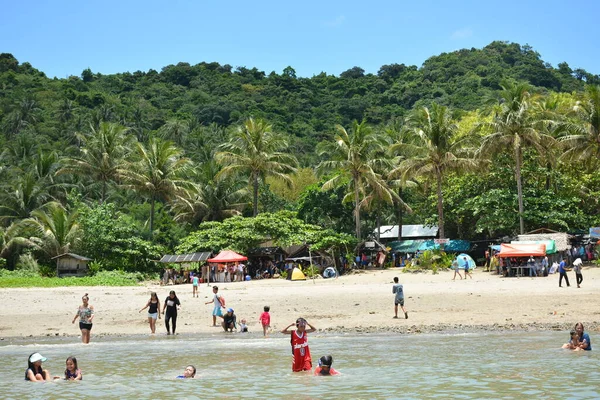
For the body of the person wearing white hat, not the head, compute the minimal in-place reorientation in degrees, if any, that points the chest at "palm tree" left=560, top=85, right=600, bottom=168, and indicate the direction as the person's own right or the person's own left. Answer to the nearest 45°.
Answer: approximately 90° to the person's own left

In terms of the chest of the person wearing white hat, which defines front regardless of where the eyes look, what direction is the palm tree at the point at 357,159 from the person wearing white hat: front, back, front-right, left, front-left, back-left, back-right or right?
left

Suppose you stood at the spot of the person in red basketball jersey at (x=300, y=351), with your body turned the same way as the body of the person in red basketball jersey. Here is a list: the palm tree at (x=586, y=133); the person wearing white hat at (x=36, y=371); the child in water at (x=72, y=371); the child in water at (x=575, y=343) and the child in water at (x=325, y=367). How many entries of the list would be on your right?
2

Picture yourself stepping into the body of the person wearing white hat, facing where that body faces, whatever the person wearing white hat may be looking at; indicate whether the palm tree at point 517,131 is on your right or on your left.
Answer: on your left

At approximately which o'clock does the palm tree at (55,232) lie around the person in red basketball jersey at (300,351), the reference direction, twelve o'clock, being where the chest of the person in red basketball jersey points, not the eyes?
The palm tree is roughly at 5 o'clock from the person in red basketball jersey.

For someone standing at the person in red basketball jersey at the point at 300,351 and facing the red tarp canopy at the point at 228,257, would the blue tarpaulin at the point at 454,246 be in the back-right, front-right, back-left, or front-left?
front-right

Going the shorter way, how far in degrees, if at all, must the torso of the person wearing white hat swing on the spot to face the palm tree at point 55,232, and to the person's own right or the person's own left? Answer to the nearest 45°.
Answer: approximately 135° to the person's own left

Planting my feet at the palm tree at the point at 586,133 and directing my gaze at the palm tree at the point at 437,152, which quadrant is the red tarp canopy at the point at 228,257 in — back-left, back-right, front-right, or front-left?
front-left

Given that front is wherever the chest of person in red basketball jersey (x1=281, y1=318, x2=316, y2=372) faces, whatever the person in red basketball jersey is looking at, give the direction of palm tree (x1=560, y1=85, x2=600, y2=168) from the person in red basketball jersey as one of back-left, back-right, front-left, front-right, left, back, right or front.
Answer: back-left

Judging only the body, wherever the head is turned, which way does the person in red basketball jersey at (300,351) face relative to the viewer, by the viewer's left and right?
facing the viewer

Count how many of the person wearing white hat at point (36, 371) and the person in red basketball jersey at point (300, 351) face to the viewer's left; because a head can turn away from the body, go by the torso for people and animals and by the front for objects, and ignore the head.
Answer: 0

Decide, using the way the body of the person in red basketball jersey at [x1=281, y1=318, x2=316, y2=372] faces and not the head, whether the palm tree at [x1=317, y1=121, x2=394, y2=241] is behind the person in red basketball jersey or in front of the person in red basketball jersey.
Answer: behind

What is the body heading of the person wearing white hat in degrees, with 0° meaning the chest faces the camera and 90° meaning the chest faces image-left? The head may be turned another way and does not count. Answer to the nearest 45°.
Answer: approximately 315°

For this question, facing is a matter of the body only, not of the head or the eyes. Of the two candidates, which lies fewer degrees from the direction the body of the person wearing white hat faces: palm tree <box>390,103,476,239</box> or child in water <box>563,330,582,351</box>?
the child in water

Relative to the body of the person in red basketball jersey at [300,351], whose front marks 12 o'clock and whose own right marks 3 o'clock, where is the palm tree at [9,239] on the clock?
The palm tree is roughly at 5 o'clock from the person in red basketball jersey.
